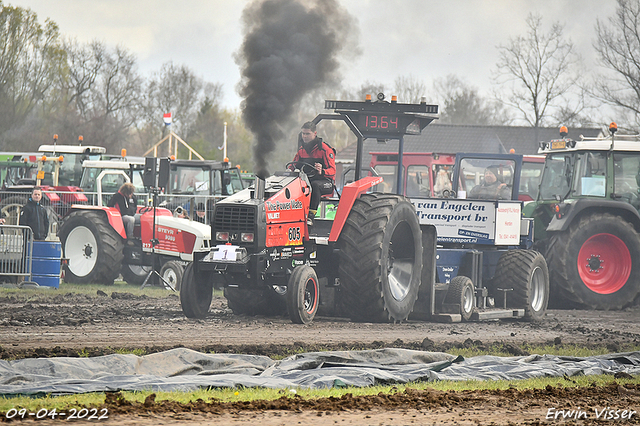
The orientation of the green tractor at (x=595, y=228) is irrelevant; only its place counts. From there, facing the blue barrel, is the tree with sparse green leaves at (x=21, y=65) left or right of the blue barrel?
right

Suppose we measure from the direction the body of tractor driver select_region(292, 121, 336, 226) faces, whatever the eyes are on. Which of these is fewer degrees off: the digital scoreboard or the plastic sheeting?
the plastic sheeting

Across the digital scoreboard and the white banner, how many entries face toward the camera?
2

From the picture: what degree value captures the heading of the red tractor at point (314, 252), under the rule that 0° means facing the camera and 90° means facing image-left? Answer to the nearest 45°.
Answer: approximately 45°

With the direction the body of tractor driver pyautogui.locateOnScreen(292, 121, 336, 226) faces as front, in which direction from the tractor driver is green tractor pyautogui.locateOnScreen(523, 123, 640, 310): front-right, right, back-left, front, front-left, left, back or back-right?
back

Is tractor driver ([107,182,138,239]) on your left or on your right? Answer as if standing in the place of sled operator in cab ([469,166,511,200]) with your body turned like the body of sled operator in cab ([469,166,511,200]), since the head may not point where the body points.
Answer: on your right
